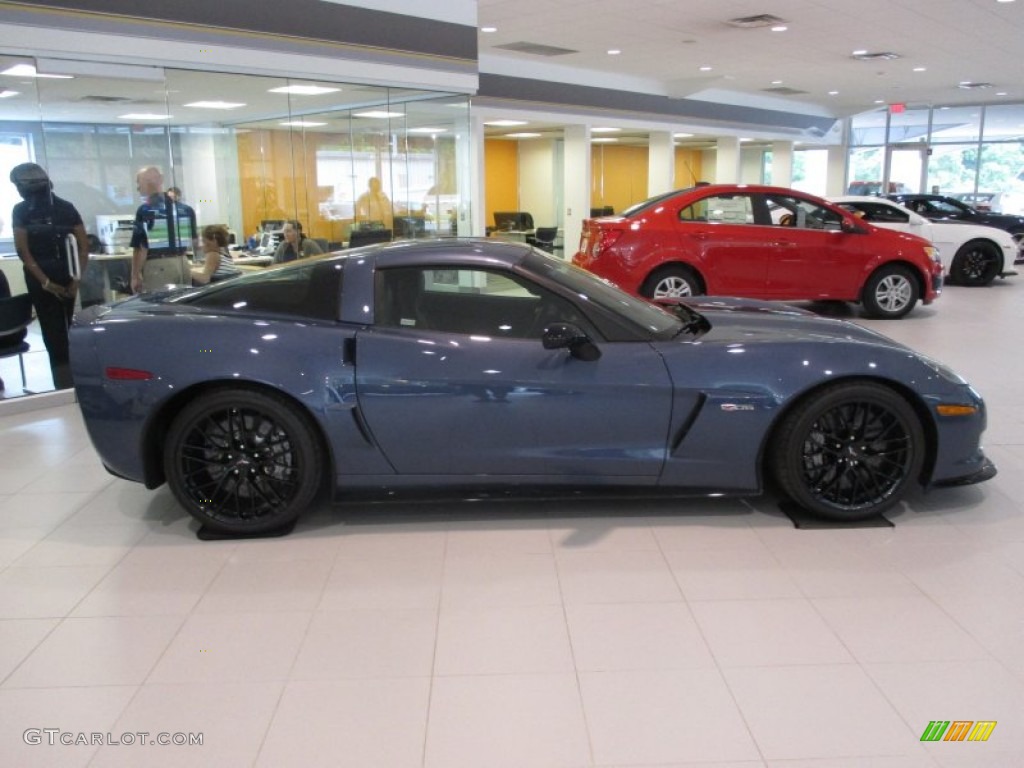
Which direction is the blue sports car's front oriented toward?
to the viewer's right

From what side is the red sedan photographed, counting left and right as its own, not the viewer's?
right

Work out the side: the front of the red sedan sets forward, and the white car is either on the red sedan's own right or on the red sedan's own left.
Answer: on the red sedan's own left

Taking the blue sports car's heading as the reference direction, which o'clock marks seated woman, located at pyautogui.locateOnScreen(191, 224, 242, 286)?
The seated woman is roughly at 8 o'clock from the blue sports car.

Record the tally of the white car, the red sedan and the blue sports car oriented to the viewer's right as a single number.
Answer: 3

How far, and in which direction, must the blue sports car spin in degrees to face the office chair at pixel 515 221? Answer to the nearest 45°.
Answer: approximately 90° to its left

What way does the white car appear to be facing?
to the viewer's right

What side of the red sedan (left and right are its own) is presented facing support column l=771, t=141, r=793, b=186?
left

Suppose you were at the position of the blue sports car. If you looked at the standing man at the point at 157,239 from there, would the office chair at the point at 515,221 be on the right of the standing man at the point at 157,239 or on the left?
right

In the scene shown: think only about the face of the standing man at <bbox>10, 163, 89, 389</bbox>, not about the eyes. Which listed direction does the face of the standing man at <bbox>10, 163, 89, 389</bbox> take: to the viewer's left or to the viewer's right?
to the viewer's left

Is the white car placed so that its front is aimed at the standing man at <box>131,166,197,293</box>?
no

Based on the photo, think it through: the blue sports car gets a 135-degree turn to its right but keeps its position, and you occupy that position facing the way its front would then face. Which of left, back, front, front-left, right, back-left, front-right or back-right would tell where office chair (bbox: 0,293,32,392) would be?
right

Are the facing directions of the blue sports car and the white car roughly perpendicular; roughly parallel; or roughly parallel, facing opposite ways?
roughly parallel

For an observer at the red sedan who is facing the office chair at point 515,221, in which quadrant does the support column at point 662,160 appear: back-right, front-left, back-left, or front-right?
front-right

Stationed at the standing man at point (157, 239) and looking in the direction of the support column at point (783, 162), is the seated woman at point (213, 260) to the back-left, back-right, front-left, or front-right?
front-left

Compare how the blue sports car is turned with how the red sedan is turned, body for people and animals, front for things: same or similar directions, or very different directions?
same or similar directions

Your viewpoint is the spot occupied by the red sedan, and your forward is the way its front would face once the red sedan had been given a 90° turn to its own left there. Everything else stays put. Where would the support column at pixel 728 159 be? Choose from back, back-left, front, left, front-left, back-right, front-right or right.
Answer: front

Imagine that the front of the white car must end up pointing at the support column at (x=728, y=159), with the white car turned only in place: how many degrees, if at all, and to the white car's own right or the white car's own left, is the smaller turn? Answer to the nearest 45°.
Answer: approximately 135° to the white car's own left
